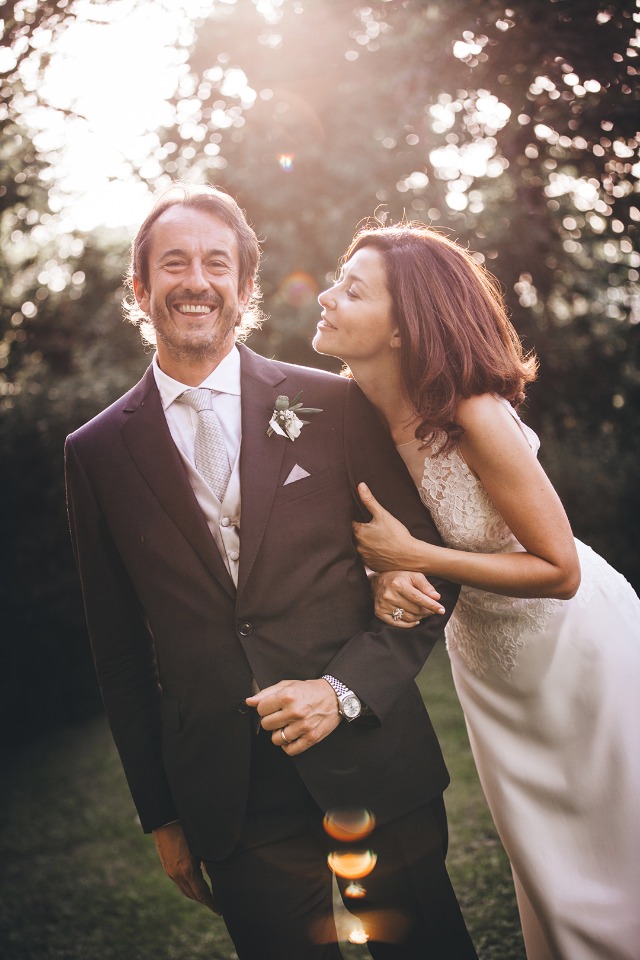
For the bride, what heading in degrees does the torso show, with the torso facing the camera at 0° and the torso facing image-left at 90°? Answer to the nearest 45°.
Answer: approximately 90°

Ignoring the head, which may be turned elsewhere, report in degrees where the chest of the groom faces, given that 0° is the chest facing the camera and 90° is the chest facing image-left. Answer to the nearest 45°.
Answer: approximately 0°

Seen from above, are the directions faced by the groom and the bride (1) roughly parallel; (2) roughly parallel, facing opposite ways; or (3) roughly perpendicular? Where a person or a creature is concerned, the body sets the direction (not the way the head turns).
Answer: roughly perpendicular

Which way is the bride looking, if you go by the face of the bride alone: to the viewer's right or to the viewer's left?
to the viewer's left
